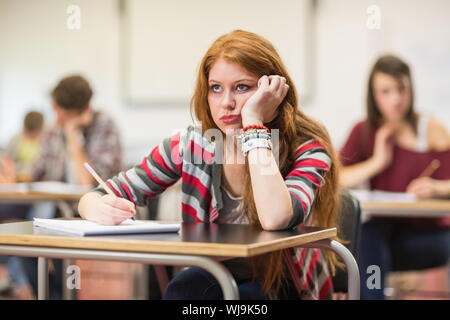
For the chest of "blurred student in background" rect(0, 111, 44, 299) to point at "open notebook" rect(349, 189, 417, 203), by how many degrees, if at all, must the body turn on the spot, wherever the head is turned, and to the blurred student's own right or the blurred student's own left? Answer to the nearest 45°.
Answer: approximately 90° to the blurred student's own left

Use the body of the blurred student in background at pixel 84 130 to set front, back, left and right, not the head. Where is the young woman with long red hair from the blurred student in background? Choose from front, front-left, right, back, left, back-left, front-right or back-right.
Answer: front-left

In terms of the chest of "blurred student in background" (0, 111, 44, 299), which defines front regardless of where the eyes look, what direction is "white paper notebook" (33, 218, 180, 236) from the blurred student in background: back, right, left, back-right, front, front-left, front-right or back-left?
front-left

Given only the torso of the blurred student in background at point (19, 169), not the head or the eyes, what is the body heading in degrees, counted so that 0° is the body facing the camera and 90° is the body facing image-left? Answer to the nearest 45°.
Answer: approximately 45°

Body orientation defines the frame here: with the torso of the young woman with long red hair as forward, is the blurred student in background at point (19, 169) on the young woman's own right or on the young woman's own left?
on the young woman's own right

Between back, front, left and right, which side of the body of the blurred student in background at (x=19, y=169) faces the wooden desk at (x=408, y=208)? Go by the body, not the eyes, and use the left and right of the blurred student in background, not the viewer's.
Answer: left

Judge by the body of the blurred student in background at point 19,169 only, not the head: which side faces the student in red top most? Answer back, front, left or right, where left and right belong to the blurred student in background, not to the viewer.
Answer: left

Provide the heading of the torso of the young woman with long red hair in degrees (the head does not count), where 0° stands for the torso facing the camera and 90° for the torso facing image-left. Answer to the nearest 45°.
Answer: approximately 45°

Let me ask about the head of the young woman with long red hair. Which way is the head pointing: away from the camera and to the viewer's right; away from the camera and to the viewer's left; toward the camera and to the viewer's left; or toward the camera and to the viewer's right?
toward the camera and to the viewer's left

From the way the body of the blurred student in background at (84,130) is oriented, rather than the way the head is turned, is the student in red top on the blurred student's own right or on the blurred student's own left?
on the blurred student's own left

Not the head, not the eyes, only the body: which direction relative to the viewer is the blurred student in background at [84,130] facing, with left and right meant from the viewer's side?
facing the viewer and to the left of the viewer
